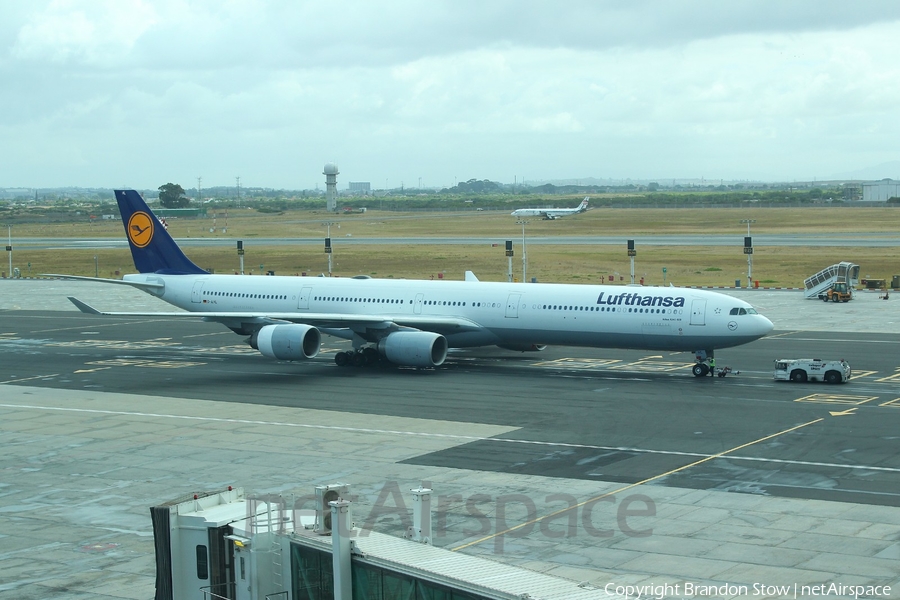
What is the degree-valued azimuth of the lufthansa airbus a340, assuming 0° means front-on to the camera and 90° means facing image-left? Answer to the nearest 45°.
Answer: approximately 315°
